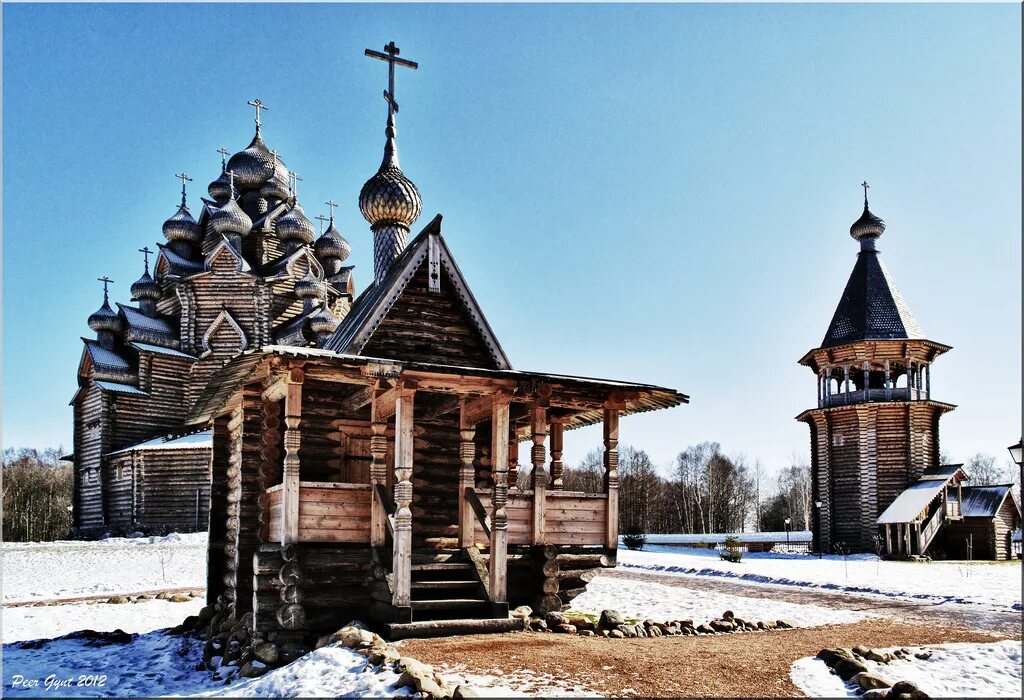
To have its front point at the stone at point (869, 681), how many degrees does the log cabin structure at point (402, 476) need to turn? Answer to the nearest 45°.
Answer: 0° — it already faces it

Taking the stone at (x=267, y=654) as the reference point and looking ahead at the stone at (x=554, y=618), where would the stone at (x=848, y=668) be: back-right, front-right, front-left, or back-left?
front-right

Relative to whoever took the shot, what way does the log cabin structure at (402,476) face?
facing the viewer and to the right of the viewer

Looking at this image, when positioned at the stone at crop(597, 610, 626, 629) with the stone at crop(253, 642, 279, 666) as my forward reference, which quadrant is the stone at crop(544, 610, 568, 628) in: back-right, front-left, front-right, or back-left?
front-right

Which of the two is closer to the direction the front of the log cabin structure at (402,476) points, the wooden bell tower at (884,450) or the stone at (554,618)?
the stone

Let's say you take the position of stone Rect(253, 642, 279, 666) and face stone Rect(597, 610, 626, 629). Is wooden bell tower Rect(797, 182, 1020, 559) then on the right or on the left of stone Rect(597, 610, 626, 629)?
left

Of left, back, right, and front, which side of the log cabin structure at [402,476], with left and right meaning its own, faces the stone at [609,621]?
front

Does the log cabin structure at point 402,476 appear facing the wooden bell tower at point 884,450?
no
